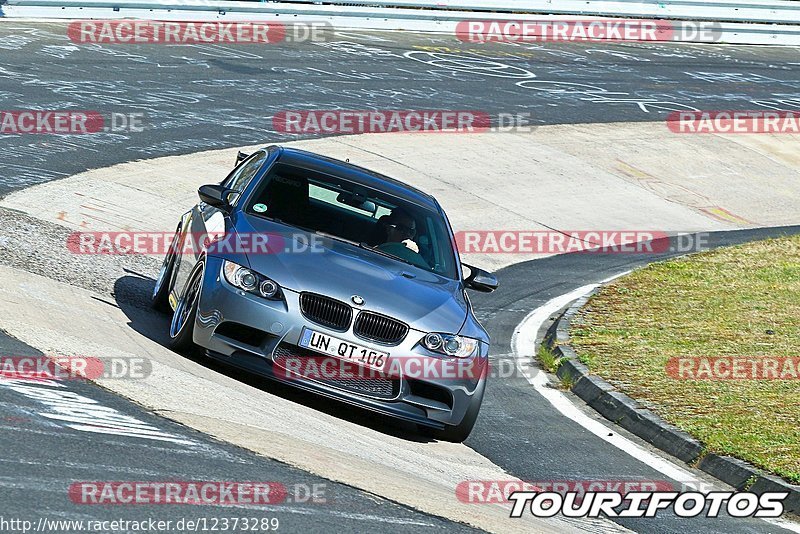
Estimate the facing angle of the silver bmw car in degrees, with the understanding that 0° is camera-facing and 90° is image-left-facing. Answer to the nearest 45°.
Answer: approximately 0°

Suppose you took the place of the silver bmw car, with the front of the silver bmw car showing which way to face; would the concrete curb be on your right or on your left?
on your left
